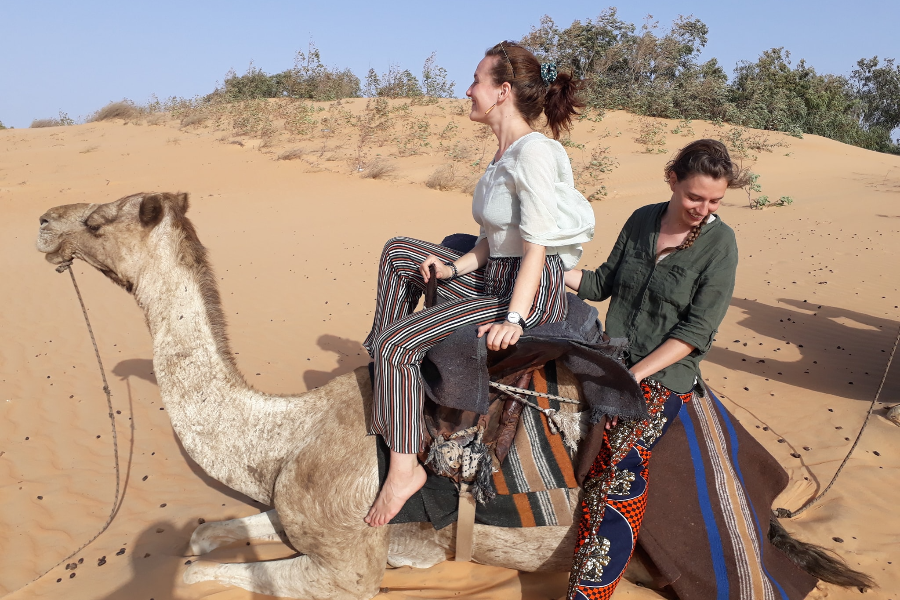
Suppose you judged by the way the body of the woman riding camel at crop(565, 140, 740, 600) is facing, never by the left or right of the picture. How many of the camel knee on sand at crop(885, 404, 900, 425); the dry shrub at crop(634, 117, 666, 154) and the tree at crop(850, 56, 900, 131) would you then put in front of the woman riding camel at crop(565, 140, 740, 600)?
0

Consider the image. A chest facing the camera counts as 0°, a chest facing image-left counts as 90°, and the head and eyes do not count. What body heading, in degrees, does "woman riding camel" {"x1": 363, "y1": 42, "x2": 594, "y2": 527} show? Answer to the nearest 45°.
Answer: approximately 90°

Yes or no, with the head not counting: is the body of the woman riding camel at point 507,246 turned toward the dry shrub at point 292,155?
no

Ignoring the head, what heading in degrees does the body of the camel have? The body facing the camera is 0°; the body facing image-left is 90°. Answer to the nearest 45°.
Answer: approximately 90°

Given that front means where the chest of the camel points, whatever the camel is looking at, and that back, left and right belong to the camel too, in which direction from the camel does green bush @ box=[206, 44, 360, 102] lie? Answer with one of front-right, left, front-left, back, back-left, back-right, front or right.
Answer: right

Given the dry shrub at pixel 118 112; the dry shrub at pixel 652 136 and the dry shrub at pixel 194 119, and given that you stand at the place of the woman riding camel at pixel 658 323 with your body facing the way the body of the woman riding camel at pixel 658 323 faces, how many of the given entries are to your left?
0

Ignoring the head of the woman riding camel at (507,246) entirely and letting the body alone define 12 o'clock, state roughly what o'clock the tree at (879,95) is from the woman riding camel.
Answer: The tree is roughly at 4 o'clock from the woman riding camel.

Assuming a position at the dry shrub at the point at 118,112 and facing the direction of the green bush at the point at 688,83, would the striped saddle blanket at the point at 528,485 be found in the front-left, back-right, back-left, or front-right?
front-right

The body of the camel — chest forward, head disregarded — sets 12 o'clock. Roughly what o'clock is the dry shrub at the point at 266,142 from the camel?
The dry shrub is roughly at 3 o'clock from the camel.

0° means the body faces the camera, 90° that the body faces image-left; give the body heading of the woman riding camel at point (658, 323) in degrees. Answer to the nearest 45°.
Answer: approximately 45°
